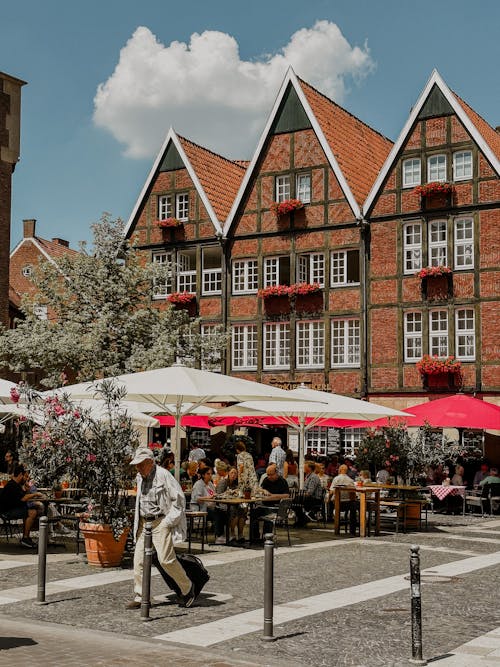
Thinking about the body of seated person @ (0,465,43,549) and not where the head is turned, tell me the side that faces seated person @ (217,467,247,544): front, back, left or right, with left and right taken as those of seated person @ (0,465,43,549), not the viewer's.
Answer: front

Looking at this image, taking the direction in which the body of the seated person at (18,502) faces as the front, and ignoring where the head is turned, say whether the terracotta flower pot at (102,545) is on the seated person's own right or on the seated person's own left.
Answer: on the seated person's own right

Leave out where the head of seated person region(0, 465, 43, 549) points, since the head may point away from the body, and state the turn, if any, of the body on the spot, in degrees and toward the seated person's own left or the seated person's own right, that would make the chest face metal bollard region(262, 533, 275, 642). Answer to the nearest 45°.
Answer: approximately 90° to the seated person's own right

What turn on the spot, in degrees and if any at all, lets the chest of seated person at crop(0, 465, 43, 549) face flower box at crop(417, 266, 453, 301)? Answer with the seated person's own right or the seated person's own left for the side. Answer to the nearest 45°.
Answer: approximately 45° to the seated person's own left

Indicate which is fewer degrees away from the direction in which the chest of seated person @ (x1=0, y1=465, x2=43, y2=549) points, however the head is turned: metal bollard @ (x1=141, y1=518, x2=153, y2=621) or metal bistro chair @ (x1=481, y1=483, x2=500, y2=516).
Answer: the metal bistro chair

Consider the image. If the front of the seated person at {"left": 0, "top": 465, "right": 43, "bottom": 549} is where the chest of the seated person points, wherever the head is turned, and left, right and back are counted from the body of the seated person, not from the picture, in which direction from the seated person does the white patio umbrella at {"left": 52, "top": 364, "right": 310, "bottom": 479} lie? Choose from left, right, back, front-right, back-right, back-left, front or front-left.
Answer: front

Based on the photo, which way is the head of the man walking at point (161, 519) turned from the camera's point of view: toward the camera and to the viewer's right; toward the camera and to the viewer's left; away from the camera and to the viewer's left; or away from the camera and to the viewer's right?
toward the camera and to the viewer's left

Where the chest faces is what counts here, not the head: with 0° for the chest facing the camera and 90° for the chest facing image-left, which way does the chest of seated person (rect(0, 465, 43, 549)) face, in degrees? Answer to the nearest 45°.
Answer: approximately 270°

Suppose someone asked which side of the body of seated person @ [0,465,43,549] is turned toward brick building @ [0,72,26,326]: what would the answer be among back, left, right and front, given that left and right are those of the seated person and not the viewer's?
left

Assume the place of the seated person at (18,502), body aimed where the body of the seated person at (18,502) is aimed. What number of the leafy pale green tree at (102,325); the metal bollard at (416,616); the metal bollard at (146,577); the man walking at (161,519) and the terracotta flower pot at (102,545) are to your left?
1

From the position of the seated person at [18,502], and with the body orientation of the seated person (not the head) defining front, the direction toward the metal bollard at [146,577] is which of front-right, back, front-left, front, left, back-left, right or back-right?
right

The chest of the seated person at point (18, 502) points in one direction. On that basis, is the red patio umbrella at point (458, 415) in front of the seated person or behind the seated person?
in front

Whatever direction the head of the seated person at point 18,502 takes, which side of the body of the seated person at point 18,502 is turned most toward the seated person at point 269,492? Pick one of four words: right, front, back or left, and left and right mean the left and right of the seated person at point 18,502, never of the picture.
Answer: front
